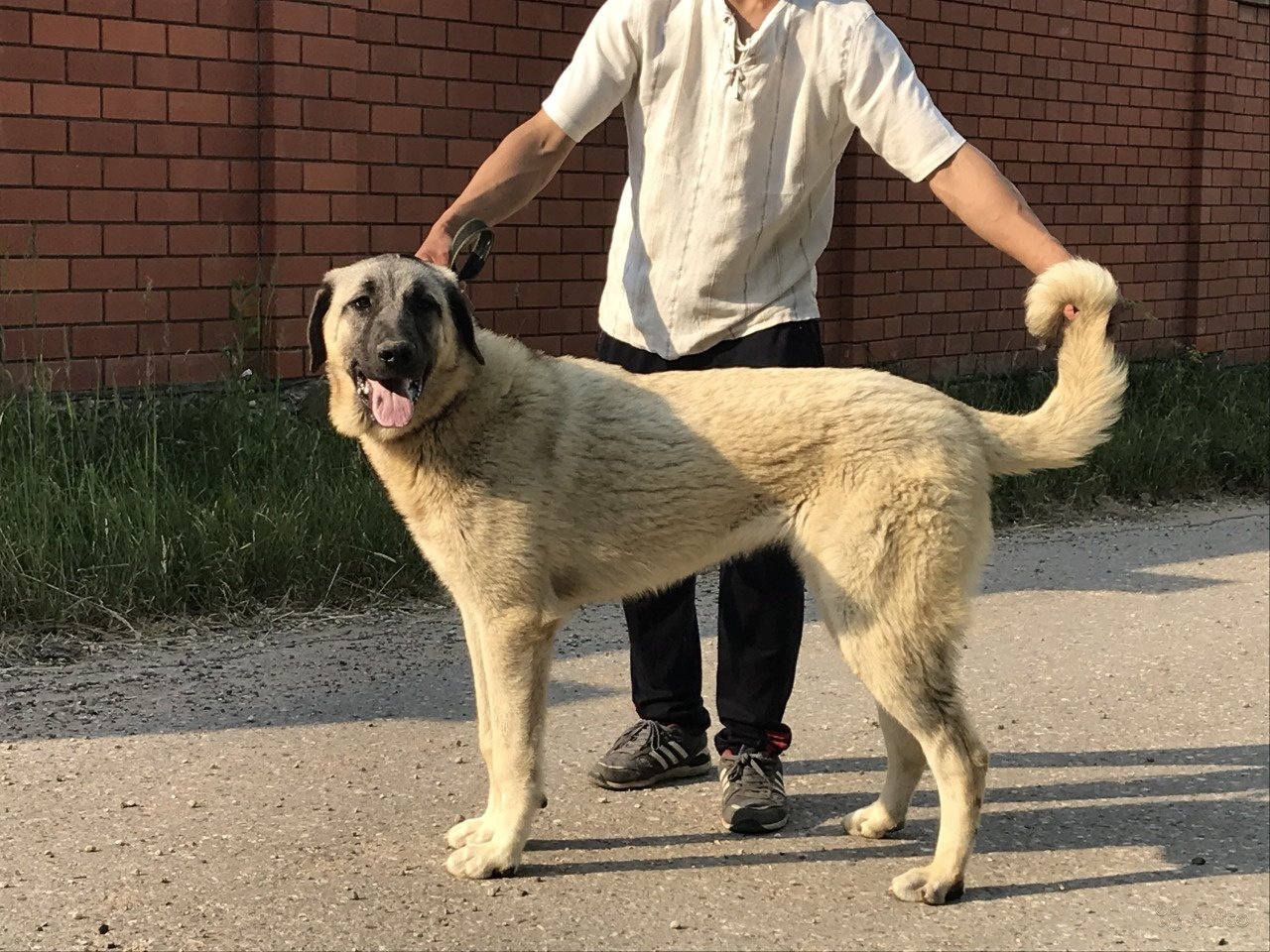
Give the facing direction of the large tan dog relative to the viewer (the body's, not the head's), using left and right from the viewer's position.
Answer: facing to the left of the viewer

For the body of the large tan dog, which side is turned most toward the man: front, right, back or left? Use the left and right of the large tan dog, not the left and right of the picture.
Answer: right

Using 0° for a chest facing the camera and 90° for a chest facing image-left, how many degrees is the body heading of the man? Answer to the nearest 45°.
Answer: approximately 0°

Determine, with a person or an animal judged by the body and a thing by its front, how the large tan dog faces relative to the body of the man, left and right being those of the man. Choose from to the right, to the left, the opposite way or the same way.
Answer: to the right

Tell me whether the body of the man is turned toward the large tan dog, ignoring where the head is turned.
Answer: yes

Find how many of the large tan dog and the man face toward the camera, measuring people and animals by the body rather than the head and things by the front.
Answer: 1
